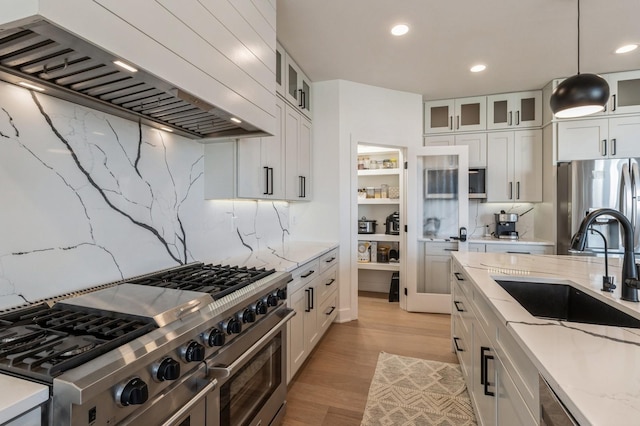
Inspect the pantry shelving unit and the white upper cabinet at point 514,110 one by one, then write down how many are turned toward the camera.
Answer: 2

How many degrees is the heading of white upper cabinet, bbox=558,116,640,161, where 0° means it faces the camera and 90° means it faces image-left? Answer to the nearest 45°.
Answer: approximately 45°

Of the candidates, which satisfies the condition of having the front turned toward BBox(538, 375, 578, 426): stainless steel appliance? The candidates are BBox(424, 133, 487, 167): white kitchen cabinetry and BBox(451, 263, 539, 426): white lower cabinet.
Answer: the white kitchen cabinetry

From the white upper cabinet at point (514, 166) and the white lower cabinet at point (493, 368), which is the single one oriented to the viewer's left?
the white lower cabinet

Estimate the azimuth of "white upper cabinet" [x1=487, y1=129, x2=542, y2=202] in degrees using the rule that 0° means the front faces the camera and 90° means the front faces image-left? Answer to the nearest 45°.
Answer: approximately 0°

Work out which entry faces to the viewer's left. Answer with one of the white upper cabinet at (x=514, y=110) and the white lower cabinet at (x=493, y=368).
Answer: the white lower cabinet

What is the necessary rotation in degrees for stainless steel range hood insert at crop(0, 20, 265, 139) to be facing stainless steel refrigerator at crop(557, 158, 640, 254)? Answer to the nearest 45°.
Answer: approximately 45° to its left

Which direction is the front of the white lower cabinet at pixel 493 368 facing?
to the viewer's left

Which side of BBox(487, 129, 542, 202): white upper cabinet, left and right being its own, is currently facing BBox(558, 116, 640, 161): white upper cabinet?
left

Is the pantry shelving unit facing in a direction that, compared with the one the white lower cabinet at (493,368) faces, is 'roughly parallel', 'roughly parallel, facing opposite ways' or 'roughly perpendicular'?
roughly perpendicular

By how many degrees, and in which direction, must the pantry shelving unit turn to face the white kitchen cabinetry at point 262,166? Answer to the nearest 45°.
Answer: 0° — it already faces it
